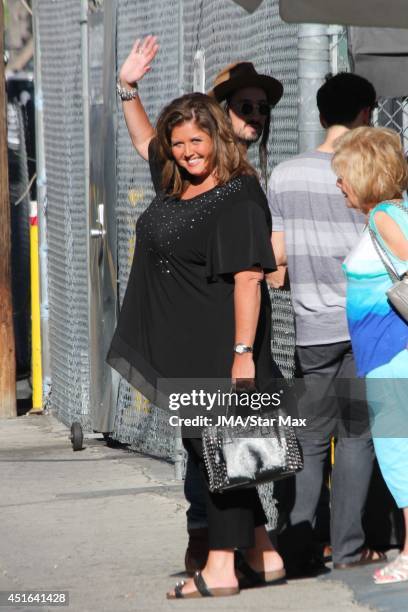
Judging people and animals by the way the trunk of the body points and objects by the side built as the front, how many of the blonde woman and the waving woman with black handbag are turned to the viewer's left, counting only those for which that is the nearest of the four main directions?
1

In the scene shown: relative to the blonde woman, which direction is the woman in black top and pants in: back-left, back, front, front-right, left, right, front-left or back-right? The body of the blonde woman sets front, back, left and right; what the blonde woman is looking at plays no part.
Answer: front

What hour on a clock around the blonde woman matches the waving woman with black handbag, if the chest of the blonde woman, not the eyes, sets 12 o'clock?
The waving woman with black handbag is roughly at 1 o'clock from the blonde woman.

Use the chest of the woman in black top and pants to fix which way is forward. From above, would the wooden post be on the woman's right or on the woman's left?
on the woman's right

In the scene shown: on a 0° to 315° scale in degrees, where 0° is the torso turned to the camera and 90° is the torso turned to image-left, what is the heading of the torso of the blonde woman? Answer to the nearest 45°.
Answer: approximately 90°

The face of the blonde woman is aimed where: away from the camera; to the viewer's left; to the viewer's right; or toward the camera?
to the viewer's left

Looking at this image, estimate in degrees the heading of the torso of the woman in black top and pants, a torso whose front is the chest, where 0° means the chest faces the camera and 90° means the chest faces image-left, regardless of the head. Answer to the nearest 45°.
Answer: approximately 45°
